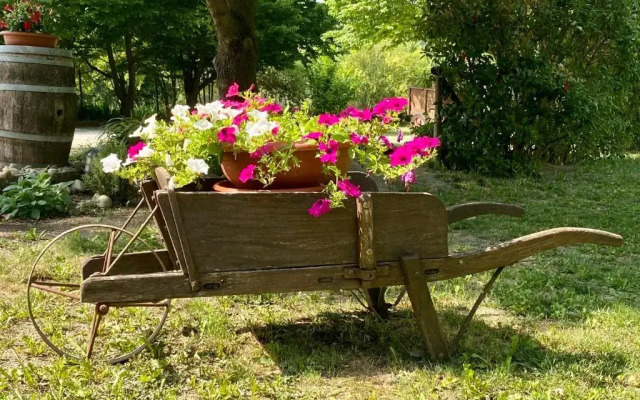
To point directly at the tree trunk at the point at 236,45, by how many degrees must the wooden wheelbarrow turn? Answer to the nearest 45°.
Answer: approximately 90° to its right

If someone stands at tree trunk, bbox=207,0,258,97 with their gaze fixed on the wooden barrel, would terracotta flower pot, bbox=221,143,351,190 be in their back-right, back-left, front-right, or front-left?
front-left

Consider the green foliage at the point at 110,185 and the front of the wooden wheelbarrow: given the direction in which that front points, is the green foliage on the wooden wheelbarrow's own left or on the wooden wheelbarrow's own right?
on the wooden wheelbarrow's own right

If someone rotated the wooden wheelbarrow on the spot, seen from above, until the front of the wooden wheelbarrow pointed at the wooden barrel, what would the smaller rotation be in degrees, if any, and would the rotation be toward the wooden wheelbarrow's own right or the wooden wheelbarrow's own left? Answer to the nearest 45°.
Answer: approximately 45° to the wooden wheelbarrow's own right

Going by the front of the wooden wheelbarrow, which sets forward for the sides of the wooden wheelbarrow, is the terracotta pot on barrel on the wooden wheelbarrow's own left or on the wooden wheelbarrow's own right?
on the wooden wheelbarrow's own right

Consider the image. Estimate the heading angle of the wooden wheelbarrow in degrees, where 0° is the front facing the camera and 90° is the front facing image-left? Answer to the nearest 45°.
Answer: approximately 90°

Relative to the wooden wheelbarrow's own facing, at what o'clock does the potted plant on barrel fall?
The potted plant on barrel is roughly at 2 o'clock from the wooden wheelbarrow.

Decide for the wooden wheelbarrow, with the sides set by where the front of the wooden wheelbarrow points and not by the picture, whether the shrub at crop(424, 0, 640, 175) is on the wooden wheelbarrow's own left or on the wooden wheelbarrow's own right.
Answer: on the wooden wheelbarrow's own right

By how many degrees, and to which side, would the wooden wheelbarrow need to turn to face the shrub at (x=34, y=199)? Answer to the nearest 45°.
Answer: approximately 45° to its right
